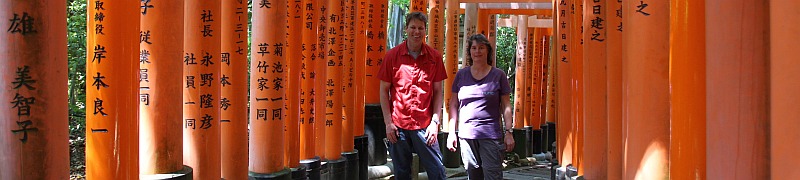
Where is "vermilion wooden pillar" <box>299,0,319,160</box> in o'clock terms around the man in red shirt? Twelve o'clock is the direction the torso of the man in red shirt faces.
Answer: The vermilion wooden pillar is roughly at 3 o'clock from the man in red shirt.

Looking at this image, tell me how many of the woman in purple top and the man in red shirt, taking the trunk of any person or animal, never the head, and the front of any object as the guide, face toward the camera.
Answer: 2

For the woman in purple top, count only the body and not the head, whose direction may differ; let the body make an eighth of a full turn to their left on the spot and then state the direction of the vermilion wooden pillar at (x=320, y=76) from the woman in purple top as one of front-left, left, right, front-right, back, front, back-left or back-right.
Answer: back-right

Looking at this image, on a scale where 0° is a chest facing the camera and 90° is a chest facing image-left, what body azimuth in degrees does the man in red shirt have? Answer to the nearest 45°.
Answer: approximately 0°

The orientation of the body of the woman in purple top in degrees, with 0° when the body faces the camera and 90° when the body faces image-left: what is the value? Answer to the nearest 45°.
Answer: approximately 0°

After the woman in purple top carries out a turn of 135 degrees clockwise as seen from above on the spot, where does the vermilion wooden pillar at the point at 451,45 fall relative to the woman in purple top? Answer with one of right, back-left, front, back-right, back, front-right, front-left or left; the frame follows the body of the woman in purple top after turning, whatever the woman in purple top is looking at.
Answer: front-right
